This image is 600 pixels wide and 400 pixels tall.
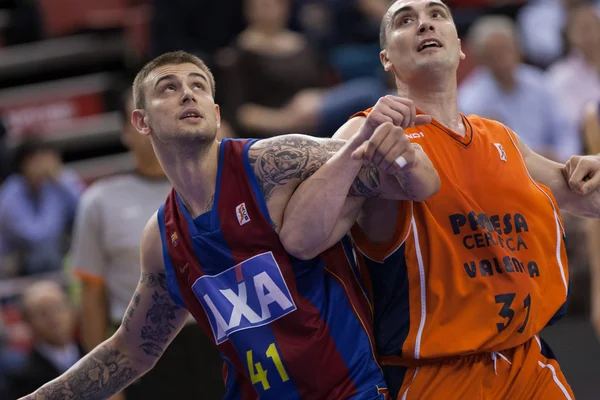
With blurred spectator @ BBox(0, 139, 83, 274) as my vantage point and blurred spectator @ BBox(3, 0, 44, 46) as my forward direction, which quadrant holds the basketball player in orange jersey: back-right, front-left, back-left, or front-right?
back-right

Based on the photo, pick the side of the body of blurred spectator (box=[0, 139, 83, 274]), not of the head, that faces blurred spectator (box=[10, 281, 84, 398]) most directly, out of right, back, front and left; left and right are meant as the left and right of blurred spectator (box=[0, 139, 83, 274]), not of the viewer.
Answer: front

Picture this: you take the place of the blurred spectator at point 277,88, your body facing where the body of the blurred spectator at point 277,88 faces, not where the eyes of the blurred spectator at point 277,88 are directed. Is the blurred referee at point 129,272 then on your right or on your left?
on your right

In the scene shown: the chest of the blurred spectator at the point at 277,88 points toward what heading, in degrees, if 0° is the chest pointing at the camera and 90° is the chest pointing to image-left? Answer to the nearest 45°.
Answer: approximately 315°

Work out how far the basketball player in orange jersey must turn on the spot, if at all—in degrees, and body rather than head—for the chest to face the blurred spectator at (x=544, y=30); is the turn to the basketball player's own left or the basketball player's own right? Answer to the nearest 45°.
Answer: approximately 135° to the basketball player's own left

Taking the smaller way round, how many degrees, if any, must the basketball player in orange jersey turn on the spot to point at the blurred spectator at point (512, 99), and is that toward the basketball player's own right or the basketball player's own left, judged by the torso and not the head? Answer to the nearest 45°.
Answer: approximately 135° to the basketball player's own left

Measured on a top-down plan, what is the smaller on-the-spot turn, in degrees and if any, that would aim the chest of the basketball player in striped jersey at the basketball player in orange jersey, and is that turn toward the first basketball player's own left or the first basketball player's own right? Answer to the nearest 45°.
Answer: approximately 135° to the first basketball player's own left

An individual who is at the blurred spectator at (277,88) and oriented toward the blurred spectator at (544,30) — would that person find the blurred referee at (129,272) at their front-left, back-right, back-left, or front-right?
back-right

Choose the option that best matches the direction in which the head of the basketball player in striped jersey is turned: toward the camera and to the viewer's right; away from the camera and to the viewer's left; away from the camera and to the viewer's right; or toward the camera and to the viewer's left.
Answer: toward the camera and to the viewer's right

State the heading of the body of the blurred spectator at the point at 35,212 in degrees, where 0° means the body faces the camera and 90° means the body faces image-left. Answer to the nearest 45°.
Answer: approximately 0°
